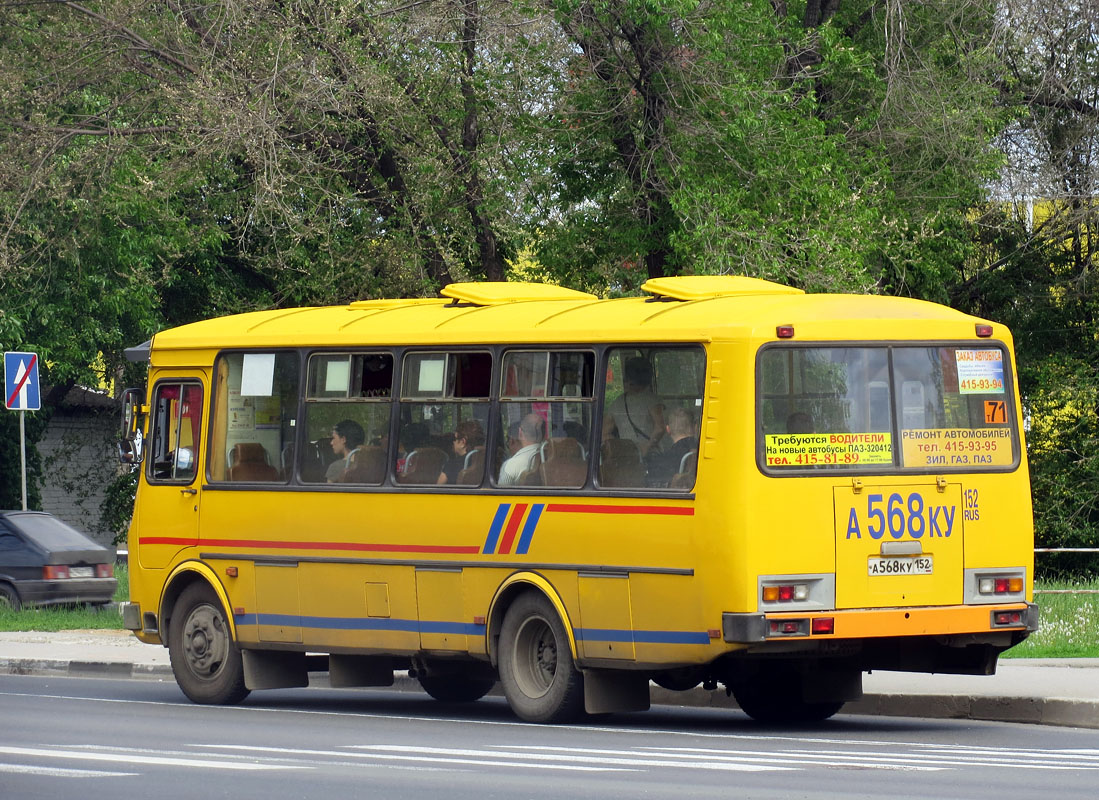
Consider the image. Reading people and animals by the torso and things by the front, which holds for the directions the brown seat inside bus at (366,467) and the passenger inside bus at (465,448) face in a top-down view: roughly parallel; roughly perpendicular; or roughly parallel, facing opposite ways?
roughly parallel

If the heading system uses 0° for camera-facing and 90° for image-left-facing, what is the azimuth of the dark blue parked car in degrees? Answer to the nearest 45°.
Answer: approximately 135°

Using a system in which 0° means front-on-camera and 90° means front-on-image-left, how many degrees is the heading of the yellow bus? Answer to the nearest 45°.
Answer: approximately 135°

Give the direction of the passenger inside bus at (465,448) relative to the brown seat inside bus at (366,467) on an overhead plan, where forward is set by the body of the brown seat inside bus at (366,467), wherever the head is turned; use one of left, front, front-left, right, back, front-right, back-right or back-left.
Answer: back

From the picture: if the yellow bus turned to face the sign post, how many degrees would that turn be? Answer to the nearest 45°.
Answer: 0° — it already faces it

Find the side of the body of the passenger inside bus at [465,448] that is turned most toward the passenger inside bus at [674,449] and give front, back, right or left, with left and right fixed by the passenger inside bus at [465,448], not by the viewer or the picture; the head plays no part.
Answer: back

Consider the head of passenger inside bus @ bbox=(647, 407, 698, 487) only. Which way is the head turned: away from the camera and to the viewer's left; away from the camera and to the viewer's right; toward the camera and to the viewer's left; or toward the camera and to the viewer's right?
away from the camera and to the viewer's left

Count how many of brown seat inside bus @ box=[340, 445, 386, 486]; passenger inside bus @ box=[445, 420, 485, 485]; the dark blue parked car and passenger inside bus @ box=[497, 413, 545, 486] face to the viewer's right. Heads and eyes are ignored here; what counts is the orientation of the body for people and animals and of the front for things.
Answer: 0

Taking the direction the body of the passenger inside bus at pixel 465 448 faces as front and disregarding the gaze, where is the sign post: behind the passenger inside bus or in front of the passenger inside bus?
in front

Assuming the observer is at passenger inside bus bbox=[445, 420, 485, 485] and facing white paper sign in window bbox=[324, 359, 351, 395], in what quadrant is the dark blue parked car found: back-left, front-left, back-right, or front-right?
front-right

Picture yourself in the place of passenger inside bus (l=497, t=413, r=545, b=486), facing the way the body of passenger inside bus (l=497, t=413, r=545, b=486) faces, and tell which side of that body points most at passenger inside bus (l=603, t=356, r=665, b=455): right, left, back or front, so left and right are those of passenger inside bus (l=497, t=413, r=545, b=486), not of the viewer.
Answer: back

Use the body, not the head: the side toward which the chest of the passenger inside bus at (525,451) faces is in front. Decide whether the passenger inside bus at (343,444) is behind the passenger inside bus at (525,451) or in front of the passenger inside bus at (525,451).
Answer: in front

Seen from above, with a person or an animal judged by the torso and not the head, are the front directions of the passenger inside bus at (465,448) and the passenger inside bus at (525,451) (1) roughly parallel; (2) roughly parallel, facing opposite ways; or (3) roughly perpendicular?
roughly parallel

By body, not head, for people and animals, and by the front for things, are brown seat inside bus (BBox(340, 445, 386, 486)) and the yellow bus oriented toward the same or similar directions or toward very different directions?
same or similar directions

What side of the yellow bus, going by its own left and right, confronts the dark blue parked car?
front
